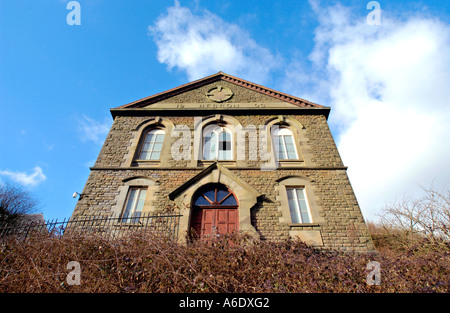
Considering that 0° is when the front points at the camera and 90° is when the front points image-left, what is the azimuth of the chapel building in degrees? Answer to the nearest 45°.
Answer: approximately 0°
